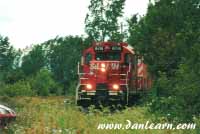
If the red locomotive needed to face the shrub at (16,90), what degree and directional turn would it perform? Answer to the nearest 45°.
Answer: approximately 135° to its right

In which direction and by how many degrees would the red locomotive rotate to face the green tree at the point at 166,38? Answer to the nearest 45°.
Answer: approximately 45° to its left

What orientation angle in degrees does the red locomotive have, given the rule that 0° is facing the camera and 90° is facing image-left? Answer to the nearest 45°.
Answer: approximately 0°
